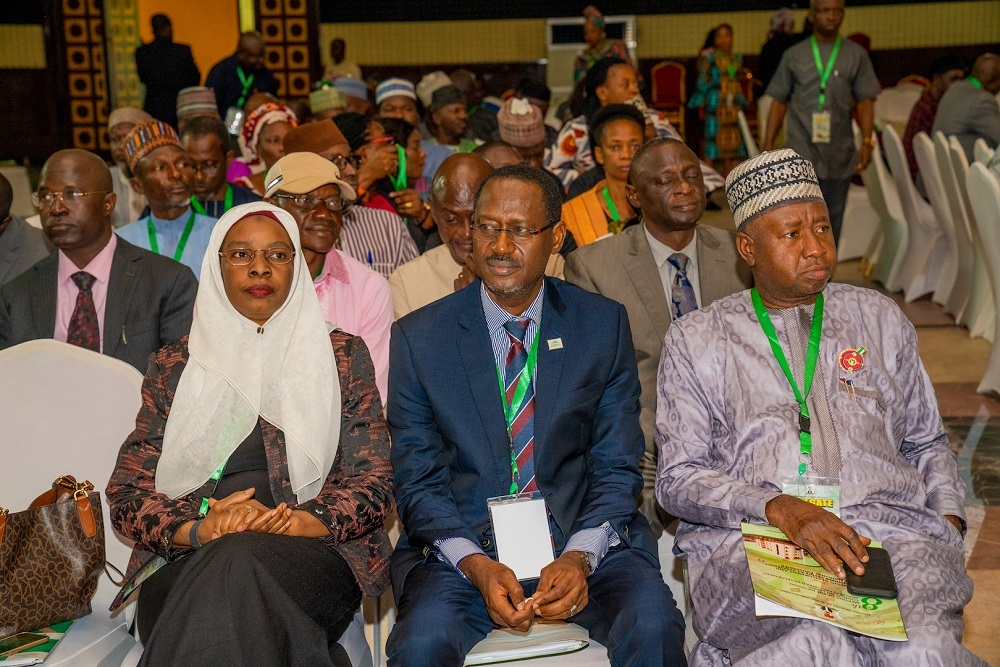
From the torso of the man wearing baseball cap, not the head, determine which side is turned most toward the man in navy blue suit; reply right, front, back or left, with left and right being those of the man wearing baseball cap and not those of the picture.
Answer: front

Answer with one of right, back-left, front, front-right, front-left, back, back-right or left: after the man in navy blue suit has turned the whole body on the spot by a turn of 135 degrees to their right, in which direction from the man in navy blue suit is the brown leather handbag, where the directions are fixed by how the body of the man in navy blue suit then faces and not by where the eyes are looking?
front-left

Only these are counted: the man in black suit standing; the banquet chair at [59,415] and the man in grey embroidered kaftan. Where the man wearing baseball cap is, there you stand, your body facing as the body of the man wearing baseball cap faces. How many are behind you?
1

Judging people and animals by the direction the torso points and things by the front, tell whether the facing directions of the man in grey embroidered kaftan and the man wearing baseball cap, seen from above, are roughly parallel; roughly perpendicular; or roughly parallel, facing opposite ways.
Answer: roughly parallel

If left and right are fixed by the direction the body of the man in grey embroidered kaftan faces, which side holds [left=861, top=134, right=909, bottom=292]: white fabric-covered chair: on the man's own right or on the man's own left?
on the man's own left

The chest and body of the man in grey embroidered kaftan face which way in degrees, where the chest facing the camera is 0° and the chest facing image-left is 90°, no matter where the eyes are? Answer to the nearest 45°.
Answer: approximately 315°

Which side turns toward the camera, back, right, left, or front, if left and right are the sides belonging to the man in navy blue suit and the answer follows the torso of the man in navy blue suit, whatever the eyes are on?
front

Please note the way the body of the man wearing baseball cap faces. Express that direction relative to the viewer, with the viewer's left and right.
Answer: facing the viewer

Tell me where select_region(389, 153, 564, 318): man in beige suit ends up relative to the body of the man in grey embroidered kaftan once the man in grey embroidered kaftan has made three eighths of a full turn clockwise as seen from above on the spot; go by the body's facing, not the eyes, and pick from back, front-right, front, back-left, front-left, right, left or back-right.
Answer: front-right

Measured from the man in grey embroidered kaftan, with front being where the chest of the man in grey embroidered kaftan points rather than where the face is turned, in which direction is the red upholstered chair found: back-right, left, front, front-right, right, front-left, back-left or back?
back-left

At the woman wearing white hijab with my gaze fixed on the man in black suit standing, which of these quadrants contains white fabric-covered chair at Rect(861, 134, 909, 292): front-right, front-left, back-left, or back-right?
front-right

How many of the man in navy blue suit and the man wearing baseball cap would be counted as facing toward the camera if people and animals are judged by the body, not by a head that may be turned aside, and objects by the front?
2

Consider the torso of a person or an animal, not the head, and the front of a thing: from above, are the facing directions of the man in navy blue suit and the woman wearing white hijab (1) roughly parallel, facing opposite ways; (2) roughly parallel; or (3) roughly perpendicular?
roughly parallel

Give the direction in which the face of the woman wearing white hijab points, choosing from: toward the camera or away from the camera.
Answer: toward the camera
